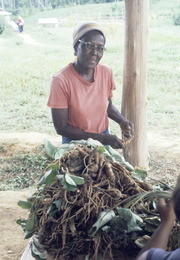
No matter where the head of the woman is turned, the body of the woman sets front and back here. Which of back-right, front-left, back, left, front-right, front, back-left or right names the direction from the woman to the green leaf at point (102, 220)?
front-right

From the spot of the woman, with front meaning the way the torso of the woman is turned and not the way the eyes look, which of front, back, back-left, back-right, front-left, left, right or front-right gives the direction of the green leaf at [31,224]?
front-right

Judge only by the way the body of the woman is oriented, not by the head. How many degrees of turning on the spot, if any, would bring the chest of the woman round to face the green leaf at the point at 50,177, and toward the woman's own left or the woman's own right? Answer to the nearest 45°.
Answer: approximately 45° to the woman's own right

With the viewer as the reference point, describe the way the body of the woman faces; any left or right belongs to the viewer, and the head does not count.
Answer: facing the viewer and to the right of the viewer

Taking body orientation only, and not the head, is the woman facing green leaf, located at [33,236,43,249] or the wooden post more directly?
the green leaf

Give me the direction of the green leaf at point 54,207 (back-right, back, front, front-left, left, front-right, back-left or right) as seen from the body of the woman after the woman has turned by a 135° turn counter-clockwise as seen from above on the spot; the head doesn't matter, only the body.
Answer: back

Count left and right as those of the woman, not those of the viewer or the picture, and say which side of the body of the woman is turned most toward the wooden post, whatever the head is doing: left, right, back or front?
left

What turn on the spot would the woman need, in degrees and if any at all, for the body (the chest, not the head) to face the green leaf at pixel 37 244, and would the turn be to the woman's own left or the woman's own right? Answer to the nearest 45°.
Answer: approximately 45° to the woman's own right

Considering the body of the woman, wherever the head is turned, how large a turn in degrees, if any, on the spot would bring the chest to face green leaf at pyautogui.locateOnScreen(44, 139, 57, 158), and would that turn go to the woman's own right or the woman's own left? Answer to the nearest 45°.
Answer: approximately 45° to the woman's own right

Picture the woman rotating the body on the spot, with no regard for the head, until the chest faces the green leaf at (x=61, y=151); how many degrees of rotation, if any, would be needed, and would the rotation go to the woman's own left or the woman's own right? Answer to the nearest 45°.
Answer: approximately 45° to the woman's own right
